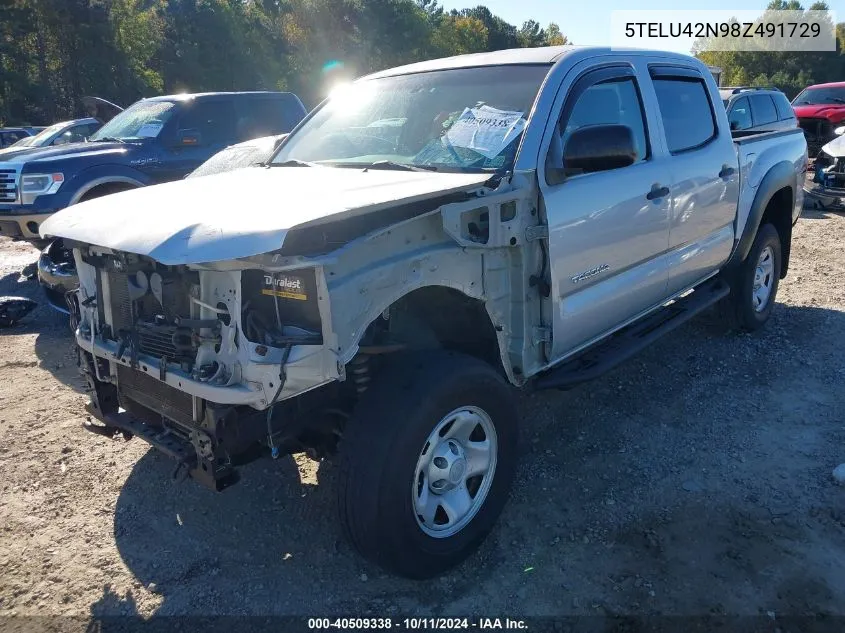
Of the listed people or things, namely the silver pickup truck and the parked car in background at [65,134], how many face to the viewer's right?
0

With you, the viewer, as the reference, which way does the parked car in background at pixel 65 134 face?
facing the viewer and to the left of the viewer

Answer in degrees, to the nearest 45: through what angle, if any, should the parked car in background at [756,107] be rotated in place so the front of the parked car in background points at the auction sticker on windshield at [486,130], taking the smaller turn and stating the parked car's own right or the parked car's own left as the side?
approximately 45° to the parked car's own left

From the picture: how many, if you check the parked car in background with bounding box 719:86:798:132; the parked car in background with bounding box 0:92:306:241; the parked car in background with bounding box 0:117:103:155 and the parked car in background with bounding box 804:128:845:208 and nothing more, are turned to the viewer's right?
0

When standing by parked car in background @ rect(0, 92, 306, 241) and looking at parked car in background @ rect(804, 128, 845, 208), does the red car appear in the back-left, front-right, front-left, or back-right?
front-left

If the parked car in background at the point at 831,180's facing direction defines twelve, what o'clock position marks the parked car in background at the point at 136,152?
the parked car in background at the point at 136,152 is roughly at 12 o'clock from the parked car in background at the point at 831,180.

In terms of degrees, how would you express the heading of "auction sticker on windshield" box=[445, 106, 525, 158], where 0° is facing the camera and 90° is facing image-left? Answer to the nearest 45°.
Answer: approximately 45°

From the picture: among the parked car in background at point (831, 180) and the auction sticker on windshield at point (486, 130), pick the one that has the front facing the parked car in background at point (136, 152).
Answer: the parked car in background at point (831, 180)

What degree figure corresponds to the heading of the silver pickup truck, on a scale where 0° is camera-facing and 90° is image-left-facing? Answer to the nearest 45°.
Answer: approximately 45°

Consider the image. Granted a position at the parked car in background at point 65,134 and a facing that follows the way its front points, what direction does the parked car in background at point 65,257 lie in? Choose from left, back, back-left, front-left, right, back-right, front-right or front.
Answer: front-left

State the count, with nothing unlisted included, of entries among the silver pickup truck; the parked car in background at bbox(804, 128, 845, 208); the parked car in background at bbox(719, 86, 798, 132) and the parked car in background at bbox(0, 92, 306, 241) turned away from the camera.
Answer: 0
